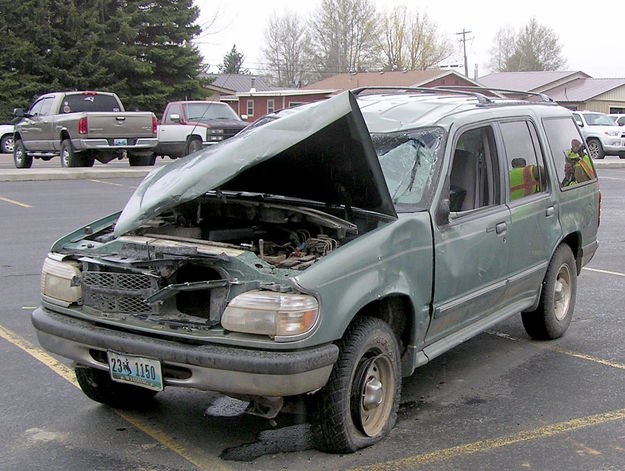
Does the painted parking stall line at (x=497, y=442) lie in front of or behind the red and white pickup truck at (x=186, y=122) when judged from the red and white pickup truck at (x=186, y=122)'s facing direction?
in front

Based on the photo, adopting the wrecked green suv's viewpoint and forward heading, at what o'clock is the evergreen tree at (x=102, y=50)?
The evergreen tree is roughly at 4 o'clock from the wrecked green suv.

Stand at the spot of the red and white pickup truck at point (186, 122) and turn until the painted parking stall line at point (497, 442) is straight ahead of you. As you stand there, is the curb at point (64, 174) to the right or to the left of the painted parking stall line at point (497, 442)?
right

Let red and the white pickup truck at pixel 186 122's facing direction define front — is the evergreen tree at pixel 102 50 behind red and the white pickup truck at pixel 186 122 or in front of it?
behind

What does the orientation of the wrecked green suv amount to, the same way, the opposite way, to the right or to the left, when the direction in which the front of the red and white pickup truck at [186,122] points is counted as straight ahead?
to the right

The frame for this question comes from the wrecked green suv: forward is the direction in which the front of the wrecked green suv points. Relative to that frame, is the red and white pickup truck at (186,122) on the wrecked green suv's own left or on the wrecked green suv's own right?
on the wrecked green suv's own right

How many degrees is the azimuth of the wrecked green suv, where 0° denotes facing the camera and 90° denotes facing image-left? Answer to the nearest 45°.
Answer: approximately 45°

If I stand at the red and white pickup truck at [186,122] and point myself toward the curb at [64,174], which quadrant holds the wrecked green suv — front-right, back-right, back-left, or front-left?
front-left

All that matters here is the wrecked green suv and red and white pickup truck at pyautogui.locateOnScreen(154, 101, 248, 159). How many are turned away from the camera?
0

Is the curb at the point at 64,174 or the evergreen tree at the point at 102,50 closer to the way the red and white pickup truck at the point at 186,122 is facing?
the curb

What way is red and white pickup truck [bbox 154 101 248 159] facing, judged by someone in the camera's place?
facing the viewer and to the right of the viewer
